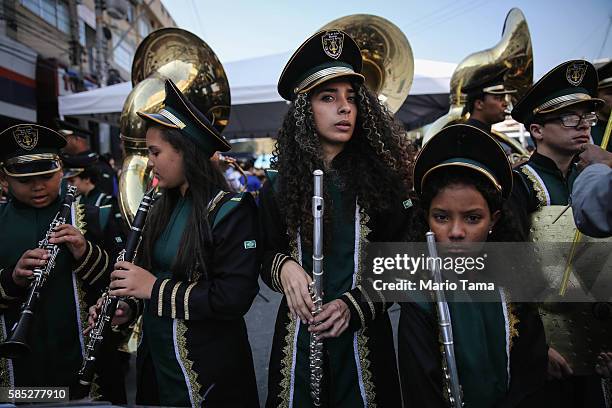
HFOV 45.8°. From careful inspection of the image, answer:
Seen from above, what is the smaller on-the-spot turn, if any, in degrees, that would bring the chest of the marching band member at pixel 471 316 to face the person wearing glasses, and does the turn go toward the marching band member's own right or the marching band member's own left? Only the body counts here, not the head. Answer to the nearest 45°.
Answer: approximately 135° to the marching band member's own left

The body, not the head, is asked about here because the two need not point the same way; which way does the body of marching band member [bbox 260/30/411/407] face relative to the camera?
toward the camera

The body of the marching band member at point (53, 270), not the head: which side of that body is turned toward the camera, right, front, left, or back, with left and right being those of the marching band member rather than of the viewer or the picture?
front

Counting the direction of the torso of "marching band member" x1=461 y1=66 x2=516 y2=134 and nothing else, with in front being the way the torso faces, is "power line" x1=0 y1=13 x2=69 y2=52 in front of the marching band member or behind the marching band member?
behind
